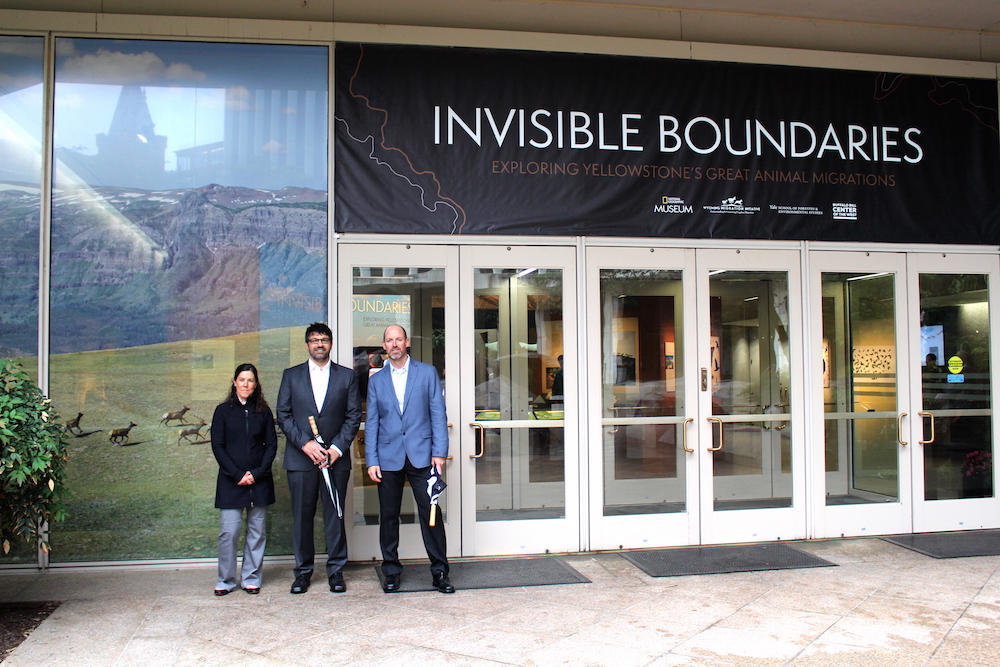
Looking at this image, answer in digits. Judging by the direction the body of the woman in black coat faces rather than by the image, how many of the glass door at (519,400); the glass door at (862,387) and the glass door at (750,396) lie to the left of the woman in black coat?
3

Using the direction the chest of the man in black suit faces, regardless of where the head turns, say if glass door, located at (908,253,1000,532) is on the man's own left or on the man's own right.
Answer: on the man's own left

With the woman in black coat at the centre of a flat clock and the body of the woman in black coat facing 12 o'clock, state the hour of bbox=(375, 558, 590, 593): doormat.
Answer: The doormat is roughly at 9 o'clock from the woman in black coat.

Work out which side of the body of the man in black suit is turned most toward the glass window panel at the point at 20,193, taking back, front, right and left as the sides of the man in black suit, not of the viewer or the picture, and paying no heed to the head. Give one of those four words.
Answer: right

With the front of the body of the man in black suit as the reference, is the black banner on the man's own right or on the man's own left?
on the man's own left

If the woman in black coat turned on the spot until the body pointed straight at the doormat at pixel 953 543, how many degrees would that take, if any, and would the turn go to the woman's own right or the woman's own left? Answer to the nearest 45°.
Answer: approximately 90° to the woman's own left

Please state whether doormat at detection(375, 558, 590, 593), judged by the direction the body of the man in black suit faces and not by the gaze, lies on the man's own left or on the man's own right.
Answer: on the man's own left

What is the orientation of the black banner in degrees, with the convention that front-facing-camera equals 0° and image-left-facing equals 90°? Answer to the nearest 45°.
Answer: approximately 0°

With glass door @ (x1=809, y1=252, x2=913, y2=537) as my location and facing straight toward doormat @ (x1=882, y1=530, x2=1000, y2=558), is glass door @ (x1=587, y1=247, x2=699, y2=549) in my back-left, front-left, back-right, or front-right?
back-right
